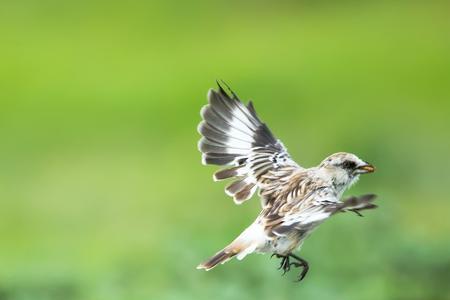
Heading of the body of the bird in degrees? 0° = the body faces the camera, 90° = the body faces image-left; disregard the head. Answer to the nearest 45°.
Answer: approximately 270°
